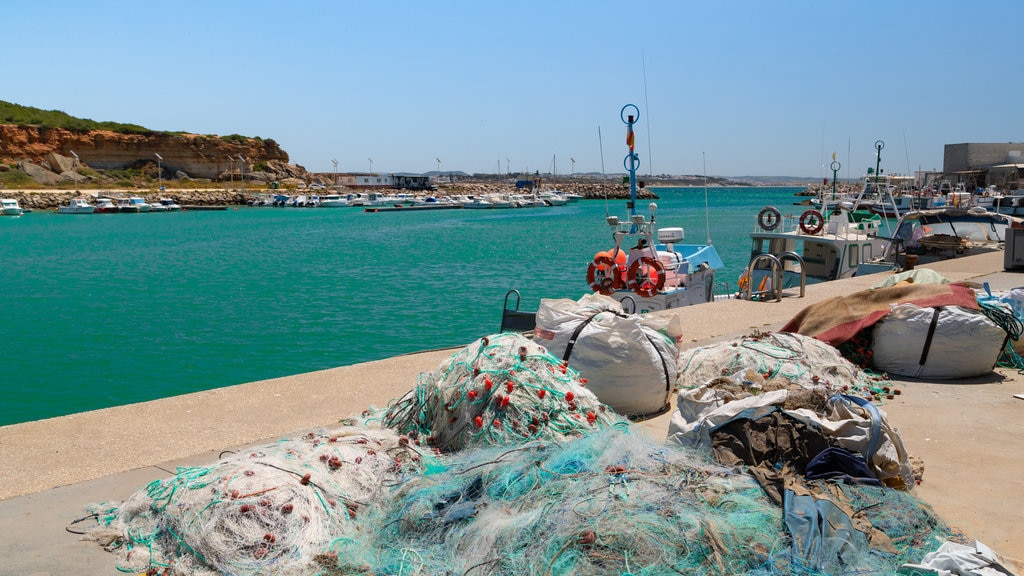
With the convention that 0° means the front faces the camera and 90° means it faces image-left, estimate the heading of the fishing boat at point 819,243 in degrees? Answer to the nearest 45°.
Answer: approximately 225°

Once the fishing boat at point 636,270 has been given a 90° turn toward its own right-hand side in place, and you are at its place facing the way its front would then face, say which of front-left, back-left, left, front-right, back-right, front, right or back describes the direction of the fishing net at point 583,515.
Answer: front-right

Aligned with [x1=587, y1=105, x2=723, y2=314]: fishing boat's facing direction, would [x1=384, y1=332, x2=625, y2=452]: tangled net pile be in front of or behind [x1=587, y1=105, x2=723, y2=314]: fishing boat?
behind

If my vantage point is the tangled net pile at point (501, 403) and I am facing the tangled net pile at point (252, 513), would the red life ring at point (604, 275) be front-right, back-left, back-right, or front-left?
back-right

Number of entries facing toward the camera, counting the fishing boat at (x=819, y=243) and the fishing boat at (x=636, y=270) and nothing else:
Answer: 0

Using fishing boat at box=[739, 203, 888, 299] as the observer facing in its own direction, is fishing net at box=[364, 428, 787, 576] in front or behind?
behind

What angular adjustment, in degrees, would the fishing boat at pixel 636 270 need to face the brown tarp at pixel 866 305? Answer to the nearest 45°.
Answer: approximately 90° to its right
